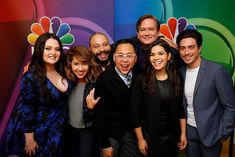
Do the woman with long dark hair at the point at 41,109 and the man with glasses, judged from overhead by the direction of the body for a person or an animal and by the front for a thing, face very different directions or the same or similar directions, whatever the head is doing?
same or similar directions

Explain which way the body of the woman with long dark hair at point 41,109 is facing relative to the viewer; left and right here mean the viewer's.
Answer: facing the viewer and to the right of the viewer

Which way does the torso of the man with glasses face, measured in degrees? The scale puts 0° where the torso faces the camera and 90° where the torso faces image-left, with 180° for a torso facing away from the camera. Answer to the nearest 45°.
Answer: approximately 315°

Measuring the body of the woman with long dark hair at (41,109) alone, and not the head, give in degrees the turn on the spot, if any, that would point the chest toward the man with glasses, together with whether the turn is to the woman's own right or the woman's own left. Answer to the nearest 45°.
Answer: approximately 45° to the woman's own left

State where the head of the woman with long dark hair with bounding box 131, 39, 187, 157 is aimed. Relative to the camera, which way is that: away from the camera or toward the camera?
toward the camera

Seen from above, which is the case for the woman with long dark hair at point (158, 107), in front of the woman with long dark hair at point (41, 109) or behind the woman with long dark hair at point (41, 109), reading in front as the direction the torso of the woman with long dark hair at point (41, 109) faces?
in front

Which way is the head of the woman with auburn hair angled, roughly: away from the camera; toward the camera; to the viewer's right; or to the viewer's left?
toward the camera

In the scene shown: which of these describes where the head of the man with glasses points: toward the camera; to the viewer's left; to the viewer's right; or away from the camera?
toward the camera

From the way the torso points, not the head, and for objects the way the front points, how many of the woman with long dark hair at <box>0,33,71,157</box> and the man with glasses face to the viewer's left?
0

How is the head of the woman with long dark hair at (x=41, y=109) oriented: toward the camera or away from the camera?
toward the camera
